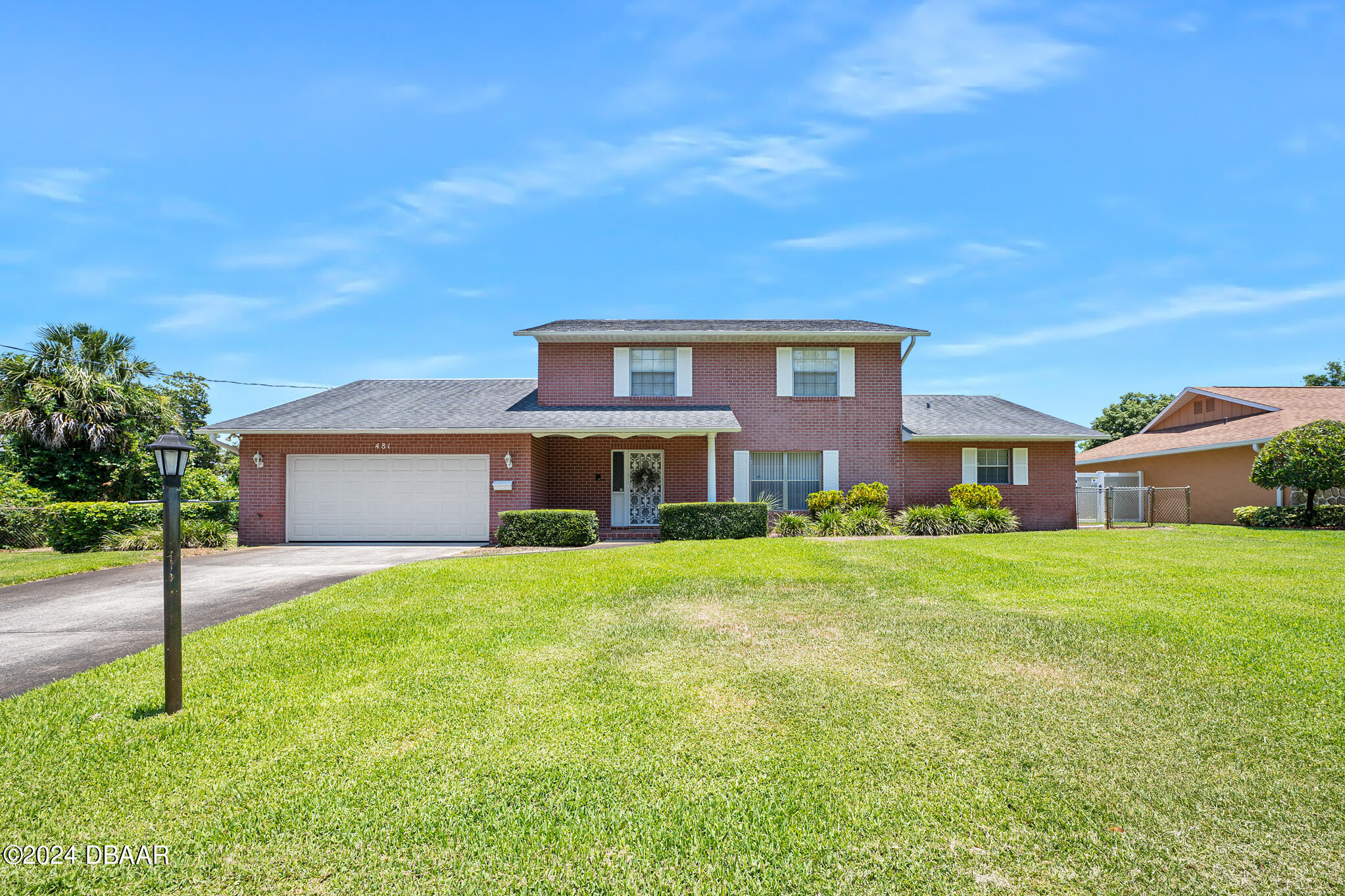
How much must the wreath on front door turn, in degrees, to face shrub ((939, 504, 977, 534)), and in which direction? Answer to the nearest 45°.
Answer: approximately 90° to its left

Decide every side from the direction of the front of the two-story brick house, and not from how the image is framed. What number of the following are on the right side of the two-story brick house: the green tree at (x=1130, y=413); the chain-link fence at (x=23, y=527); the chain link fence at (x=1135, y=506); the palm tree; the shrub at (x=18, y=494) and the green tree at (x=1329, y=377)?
3

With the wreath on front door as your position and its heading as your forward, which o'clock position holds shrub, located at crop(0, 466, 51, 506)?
The shrub is roughly at 3 o'clock from the wreath on front door.

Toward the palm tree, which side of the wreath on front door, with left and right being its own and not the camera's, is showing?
right

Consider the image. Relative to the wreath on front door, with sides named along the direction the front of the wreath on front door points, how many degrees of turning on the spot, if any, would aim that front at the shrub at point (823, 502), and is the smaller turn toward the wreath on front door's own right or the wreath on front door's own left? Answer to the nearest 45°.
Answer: approximately 90° to the wreath on front door's own left

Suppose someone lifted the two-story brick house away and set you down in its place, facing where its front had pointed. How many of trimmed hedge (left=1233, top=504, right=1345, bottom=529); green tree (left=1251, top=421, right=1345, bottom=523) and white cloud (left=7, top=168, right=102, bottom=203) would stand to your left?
2

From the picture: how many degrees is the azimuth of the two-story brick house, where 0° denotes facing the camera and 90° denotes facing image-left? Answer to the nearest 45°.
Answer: approximately 0°

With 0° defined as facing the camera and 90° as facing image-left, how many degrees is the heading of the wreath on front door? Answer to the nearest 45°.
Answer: approximately 0°

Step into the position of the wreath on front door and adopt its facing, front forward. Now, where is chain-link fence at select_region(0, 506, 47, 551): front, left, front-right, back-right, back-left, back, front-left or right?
right

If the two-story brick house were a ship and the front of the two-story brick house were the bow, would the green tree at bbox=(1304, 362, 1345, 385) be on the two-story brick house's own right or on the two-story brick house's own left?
on the two-story brick house's own left
